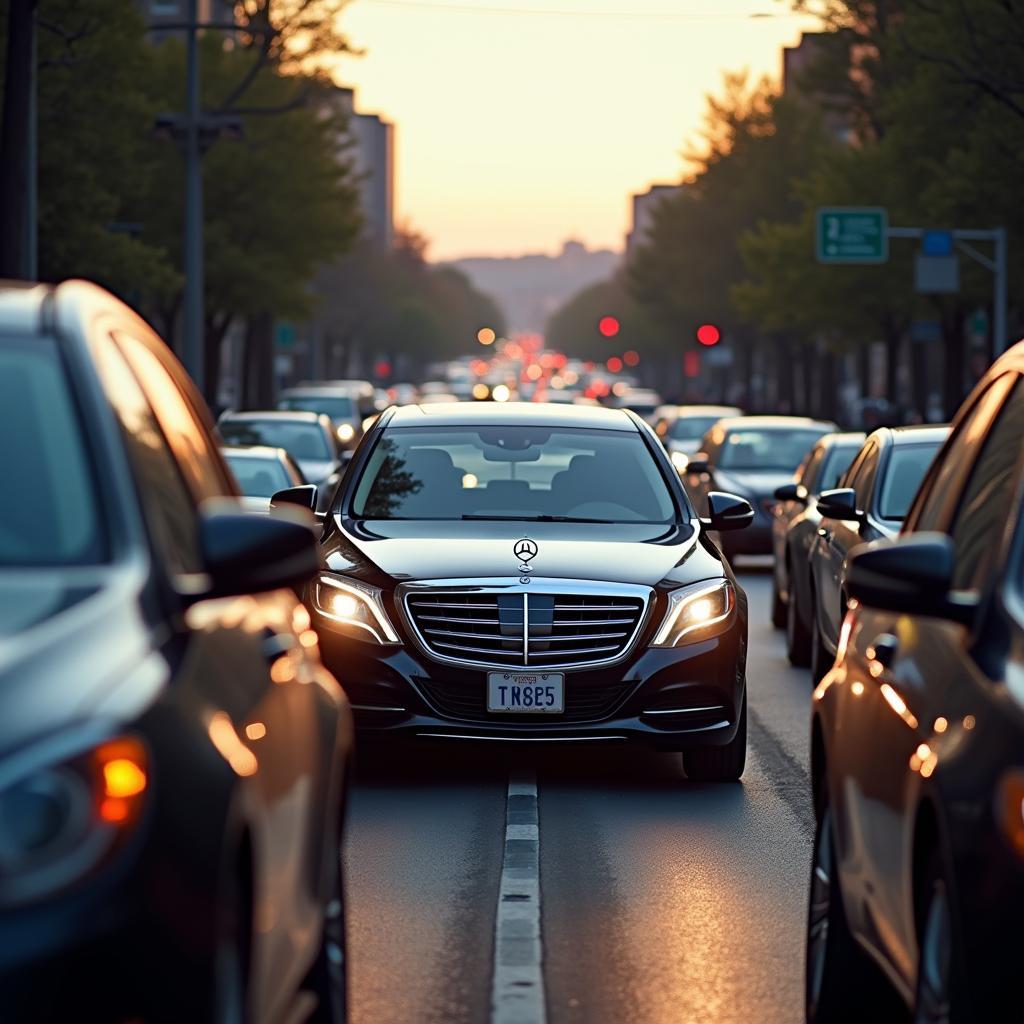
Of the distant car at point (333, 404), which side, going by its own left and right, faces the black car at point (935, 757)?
front

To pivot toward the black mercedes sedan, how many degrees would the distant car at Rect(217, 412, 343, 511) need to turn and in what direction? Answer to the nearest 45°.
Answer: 0° — it already faces it

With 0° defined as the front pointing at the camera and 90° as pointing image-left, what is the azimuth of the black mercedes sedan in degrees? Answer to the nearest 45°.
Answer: approximately 0°

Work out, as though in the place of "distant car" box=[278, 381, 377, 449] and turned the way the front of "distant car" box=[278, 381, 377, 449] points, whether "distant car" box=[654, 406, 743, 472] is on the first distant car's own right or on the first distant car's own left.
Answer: on the first distant car's own left

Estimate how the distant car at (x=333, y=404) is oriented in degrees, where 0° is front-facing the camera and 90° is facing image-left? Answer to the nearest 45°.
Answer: approximately 0°

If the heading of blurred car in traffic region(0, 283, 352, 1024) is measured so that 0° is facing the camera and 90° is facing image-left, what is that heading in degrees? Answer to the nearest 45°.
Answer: approximately 45°

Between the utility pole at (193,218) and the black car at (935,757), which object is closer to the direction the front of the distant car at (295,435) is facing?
the black car

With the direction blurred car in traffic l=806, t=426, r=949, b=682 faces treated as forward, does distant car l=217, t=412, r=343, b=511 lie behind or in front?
behind
